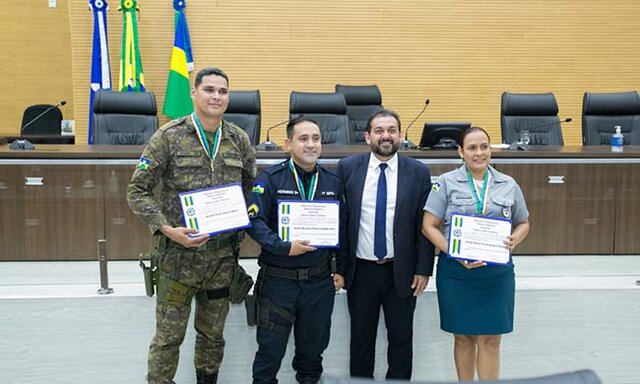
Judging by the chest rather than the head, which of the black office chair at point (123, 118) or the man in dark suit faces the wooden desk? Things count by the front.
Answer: the black office chair

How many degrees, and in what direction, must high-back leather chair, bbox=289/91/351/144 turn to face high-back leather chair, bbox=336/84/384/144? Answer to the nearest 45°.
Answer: approximately 135° to its left

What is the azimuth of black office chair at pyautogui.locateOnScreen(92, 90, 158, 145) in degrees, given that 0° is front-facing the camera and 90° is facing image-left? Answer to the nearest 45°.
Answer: approximately 0°

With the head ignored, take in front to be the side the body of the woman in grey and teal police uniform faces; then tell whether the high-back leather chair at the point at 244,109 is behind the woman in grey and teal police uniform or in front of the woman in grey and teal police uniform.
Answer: behind

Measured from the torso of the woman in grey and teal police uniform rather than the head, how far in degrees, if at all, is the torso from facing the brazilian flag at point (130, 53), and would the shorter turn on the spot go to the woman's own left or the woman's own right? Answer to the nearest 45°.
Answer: approximately 135° to the woman's own right
